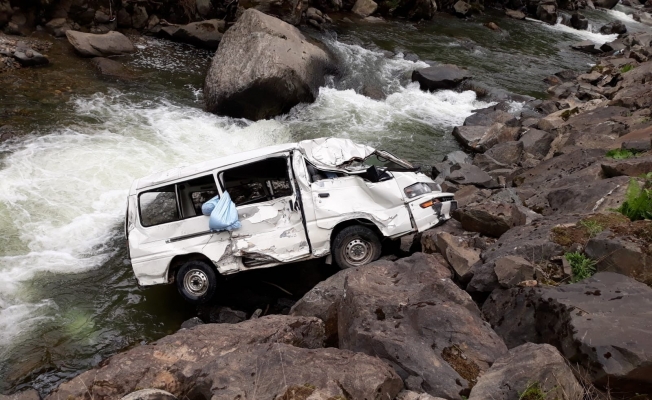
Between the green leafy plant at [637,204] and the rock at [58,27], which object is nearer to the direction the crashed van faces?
the green leafy plant

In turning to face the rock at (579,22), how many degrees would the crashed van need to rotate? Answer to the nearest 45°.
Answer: approximately 45° to its left

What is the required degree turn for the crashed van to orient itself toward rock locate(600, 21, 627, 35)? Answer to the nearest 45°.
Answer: approximately 45° to its left

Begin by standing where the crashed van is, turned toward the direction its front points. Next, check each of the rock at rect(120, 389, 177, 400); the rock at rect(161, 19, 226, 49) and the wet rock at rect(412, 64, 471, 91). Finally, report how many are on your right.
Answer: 1

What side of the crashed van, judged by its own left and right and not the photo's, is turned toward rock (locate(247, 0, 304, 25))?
left

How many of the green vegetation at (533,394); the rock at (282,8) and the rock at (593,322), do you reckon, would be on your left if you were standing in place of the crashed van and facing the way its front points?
1

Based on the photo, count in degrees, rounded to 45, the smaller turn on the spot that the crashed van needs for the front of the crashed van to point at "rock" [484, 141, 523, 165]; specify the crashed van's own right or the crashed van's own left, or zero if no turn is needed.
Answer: approximately 45° to the crashed van's own left

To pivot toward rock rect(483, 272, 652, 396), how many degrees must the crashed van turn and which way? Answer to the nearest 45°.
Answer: approximately 45° to its right

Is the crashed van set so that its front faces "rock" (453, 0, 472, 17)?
no

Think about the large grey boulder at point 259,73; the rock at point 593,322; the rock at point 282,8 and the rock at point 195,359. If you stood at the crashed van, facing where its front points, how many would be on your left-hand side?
2

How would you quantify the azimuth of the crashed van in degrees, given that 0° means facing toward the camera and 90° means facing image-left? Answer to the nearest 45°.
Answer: approximately 270°

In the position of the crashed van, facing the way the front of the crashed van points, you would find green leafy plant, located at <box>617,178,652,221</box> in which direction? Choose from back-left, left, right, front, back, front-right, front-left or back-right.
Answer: front

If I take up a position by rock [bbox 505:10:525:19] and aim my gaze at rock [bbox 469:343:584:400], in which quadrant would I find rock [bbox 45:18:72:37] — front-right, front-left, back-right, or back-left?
front-right

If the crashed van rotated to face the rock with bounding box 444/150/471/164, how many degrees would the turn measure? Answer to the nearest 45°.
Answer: approximately 45° to its left

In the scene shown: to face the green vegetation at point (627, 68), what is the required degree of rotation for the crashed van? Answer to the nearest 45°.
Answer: approximately 45° to its left

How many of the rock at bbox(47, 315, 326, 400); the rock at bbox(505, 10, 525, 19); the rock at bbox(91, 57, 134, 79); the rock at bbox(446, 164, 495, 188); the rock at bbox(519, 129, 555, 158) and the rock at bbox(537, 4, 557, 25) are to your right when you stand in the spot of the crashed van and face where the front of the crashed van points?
1

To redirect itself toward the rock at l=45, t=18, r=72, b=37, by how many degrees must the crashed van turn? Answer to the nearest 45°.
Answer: approximately 135° to its left

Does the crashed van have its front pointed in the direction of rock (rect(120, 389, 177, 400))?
no

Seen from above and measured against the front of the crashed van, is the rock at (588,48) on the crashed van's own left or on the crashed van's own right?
on the crashed van's own left
